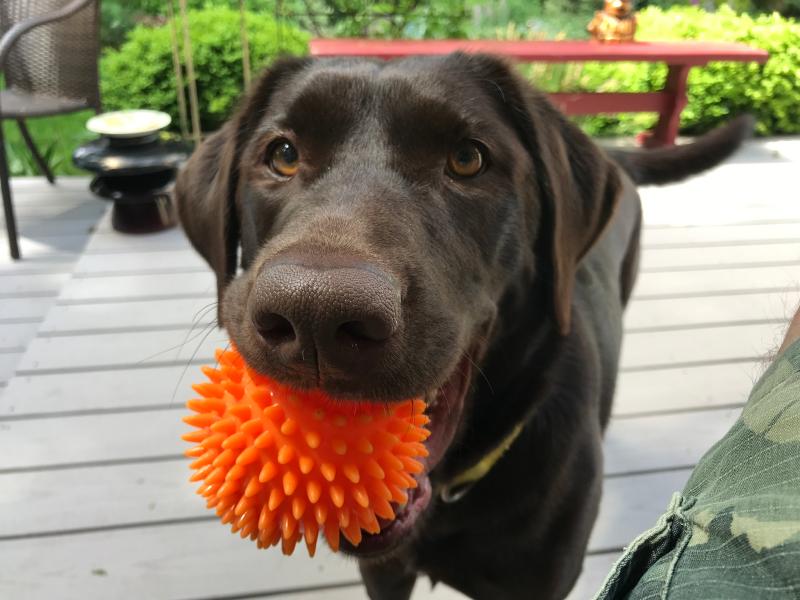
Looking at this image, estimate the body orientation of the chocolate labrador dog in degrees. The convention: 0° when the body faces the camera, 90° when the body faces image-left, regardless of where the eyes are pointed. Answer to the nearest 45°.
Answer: approximately 45°

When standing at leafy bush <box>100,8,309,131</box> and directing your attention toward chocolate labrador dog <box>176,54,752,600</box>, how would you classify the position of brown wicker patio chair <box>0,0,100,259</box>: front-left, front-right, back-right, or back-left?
front-right

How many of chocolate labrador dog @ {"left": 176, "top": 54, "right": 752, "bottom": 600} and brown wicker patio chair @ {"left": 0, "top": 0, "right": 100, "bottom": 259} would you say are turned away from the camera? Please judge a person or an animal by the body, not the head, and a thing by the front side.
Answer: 0

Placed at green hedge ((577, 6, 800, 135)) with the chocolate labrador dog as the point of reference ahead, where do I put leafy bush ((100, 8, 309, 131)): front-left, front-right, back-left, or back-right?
front-right

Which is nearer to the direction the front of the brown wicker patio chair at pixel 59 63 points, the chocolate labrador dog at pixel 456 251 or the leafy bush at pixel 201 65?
the chocolate labrador dog

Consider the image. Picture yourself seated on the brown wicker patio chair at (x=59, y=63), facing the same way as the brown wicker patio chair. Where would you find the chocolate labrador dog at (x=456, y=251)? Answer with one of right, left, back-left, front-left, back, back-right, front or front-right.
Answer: front-left
